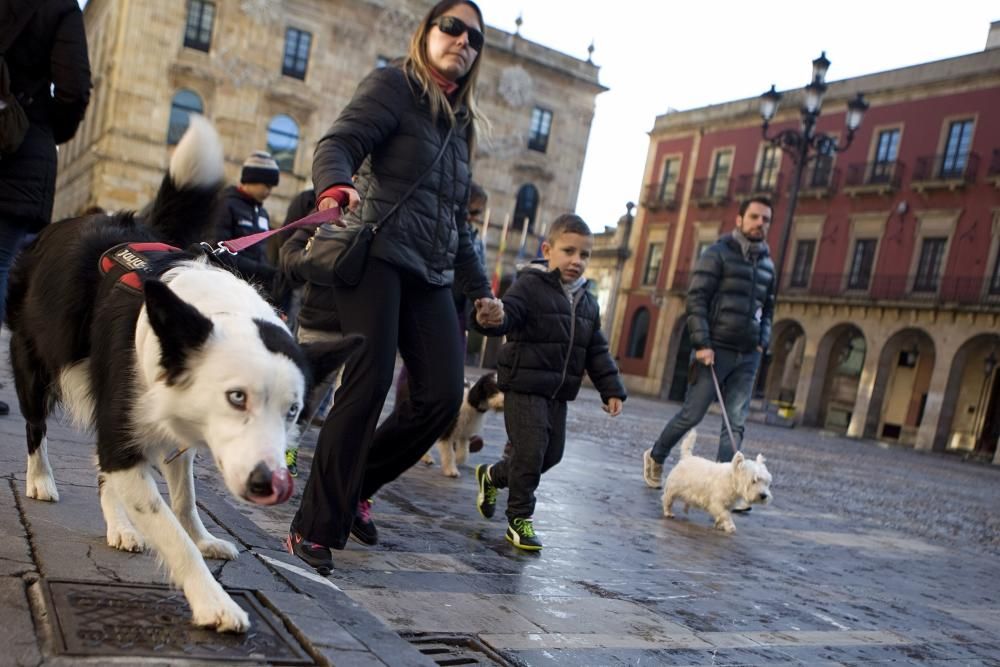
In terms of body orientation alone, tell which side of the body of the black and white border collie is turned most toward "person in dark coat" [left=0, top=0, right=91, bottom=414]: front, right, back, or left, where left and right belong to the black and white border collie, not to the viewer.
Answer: back

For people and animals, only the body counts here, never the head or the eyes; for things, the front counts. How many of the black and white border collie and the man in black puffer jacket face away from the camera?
0

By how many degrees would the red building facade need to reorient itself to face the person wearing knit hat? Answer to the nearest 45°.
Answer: approximately 45° to its left

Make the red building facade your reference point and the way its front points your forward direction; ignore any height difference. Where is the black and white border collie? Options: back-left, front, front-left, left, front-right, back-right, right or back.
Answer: front-left

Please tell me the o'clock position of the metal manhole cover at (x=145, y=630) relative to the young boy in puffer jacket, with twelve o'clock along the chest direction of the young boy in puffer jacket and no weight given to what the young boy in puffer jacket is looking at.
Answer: The metal manhole cover is roughly at 2 o'clock from the young boy in puffer jacket.

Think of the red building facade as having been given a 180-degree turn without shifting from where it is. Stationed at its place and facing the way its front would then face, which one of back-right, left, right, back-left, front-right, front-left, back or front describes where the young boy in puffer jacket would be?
back-right

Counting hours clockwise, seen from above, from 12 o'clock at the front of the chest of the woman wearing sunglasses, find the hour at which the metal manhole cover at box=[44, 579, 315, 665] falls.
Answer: The metal manhole cover is roughly at 2 o'clock from the woman wearing sunglasses.

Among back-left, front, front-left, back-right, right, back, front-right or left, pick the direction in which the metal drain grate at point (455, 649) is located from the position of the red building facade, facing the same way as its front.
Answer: front-left

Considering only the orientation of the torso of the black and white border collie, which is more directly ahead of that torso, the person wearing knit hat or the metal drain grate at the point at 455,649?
the metal drain grate

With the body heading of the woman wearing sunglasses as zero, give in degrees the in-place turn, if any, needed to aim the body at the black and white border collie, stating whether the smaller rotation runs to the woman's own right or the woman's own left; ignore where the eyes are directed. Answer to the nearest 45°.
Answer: approximately 90° to the woman's own right

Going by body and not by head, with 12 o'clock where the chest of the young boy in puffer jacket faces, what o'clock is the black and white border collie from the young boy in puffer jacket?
The black and white border collie is roughly at 2 o'clock from the young boy in puffer jacket.
